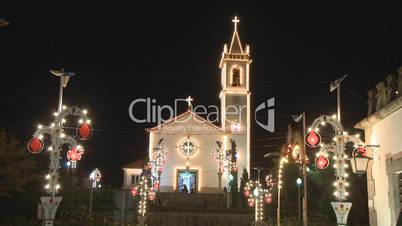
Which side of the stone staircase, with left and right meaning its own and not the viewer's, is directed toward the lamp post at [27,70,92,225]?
front

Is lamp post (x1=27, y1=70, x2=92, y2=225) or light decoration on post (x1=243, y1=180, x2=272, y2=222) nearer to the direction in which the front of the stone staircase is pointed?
the lamp post

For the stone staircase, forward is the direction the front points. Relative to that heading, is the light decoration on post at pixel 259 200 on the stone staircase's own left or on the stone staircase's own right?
on the stone staircase's own left

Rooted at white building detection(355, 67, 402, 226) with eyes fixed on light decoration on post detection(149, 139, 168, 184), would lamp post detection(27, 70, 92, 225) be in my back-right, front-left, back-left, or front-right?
front-left

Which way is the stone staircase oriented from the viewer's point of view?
toward the camera

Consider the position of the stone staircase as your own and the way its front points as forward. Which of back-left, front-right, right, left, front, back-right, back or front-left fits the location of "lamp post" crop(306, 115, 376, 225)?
front

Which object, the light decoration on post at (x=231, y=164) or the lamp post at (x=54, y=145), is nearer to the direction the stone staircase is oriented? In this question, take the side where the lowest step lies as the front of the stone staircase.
the lamp post

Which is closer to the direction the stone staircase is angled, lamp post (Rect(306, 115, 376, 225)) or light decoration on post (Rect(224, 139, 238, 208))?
the lamp post

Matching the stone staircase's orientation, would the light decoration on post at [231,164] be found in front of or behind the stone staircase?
behind

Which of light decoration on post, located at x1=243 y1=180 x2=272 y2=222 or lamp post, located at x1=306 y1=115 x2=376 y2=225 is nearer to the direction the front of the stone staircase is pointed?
the lamp post

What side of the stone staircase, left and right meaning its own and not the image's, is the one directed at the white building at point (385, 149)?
front

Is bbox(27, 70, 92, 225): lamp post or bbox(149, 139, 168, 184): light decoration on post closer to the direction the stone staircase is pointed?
the lamp post
